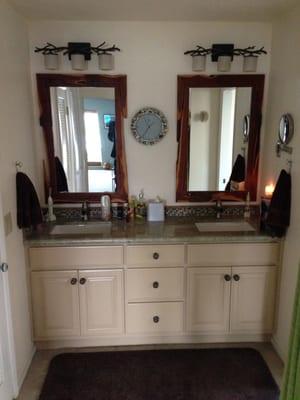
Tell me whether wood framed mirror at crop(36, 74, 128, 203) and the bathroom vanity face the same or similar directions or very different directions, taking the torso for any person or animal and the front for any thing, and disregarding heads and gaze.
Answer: same or similar directions

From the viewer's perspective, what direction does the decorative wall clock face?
toward the camera

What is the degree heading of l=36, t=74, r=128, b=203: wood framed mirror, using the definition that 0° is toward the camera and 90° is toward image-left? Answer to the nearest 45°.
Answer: approximately 0°

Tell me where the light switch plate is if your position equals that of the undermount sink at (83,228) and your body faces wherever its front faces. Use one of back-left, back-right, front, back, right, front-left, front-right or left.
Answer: front-right

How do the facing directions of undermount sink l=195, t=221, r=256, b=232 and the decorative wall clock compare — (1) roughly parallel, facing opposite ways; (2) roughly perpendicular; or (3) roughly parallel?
roughly parallel

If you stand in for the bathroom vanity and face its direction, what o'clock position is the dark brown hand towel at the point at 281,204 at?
The dark brown hand towel is roughly at 9 o'clock from the bathroom vanity.

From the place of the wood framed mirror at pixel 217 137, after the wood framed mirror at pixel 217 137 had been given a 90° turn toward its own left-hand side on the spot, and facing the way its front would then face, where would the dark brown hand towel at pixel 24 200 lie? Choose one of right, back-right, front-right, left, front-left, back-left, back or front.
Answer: back-right

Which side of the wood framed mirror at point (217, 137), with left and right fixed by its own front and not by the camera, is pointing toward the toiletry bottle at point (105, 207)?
right

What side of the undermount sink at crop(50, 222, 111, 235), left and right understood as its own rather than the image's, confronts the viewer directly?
front

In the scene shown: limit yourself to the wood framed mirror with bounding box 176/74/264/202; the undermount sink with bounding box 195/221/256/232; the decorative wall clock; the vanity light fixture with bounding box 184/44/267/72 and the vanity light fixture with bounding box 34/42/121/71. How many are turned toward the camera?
5

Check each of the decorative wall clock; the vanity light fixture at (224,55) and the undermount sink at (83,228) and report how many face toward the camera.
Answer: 3

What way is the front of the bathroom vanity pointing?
toward the camera

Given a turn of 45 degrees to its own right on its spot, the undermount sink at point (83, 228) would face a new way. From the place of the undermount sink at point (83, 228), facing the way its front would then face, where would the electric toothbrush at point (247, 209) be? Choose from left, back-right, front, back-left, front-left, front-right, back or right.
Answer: back-left

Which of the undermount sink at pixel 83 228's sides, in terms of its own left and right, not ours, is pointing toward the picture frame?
left

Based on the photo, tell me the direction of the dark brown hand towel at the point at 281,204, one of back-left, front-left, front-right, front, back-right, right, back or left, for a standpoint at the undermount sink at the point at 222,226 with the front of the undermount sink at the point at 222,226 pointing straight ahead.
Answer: front-left
